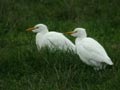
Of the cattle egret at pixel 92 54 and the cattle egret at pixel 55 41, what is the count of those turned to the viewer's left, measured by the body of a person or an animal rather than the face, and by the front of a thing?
2

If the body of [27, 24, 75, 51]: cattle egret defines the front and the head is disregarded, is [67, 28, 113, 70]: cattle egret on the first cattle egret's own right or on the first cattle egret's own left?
on the first cattle egret's own left

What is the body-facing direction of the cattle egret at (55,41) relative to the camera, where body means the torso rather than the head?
to the viewer's left

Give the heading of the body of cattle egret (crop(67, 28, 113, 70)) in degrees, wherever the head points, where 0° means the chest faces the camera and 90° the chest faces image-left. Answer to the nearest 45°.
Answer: approximately 90°
